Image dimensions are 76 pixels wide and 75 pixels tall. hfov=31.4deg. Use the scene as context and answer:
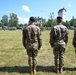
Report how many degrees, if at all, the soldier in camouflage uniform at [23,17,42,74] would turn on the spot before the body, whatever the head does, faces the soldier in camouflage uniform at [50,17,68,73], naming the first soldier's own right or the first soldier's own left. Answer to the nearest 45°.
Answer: approximately 90° to the first soldier's own right

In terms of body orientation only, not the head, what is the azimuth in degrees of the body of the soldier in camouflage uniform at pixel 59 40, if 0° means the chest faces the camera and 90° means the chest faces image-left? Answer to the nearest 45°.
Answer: approximately 180°

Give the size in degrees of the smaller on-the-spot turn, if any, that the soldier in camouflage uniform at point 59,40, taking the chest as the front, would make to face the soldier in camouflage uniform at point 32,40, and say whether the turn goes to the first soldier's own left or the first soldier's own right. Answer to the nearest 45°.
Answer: approximately 90° to the first soldier's own left

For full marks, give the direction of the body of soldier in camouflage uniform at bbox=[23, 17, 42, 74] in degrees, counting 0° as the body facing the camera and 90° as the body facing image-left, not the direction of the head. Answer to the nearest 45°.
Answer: approximately 180°

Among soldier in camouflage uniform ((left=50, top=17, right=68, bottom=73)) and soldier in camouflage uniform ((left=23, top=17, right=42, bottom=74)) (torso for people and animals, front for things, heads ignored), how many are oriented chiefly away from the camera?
2
